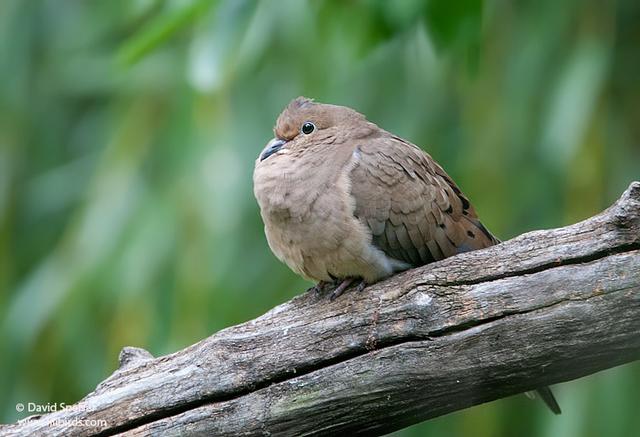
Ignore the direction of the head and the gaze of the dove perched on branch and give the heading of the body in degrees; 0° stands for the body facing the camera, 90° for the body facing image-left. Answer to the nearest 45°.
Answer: approximately 45°
